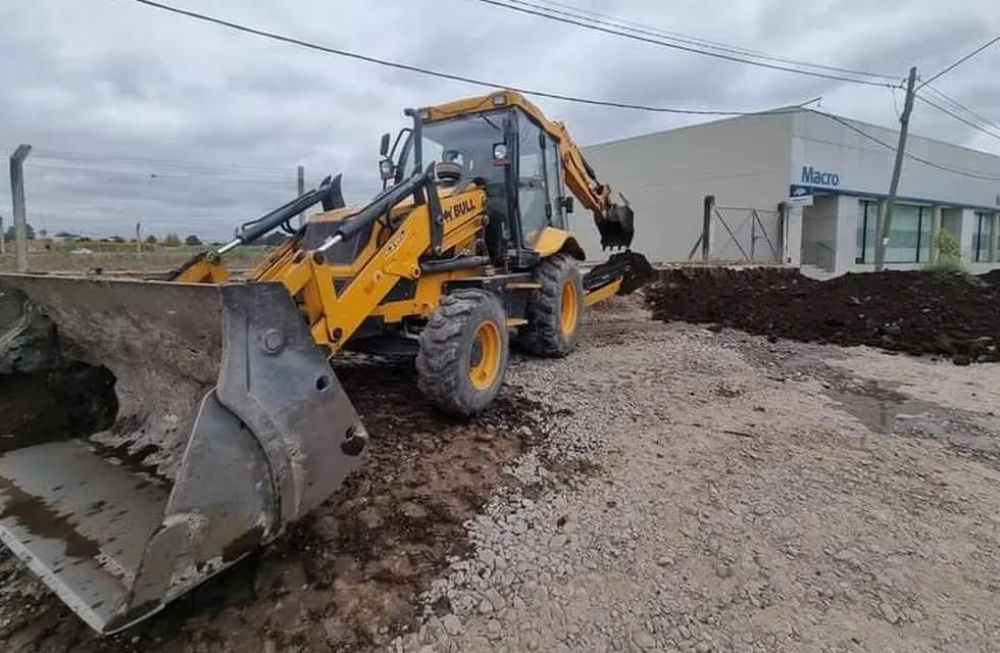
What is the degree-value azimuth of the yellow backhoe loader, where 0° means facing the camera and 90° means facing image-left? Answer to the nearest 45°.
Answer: approximately 45°

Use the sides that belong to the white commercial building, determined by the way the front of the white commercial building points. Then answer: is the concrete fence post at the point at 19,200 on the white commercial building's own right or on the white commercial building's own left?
on the white commercial building's own right
